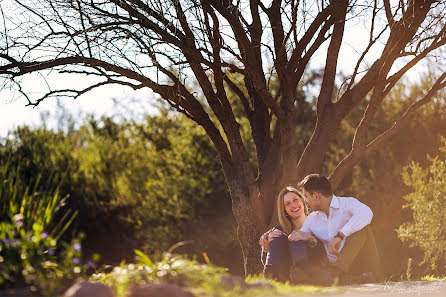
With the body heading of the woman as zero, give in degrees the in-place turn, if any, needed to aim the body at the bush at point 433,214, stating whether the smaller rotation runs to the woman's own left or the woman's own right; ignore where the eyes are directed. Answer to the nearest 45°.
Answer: approximately 135° to the woman's own left

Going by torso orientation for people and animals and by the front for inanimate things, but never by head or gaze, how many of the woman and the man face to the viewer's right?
0

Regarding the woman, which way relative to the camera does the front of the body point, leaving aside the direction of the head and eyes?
toward the camera

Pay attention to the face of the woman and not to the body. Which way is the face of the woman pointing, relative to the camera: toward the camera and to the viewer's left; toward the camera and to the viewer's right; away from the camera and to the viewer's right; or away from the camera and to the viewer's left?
toward the camera and to the viewer's right

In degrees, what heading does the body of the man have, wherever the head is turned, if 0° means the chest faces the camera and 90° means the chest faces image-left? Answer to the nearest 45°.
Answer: approximately 45°

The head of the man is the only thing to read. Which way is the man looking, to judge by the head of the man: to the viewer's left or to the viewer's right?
to the viewer's left

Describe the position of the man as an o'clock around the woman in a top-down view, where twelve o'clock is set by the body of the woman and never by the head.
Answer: The man is roughly at 9 o'clock from the woman.

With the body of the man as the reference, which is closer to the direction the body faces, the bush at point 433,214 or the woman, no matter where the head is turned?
the woman
